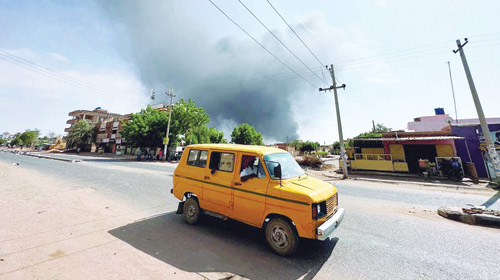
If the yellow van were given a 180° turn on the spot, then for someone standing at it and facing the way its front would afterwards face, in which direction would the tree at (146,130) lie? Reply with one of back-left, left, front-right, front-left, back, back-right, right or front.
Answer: front

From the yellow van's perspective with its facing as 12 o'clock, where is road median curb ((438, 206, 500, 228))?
The road median curb is roughly at 10 o'clock from the yellow van.

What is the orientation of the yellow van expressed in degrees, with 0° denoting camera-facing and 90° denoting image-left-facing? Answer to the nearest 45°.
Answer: approximately 315°

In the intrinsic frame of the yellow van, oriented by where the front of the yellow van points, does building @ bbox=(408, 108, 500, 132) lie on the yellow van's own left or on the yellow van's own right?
on the yellow van's own left

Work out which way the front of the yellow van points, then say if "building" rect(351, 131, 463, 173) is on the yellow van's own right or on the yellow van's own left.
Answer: on the yellow van's own left

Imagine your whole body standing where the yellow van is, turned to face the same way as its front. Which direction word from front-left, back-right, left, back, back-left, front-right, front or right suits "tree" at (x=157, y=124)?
back

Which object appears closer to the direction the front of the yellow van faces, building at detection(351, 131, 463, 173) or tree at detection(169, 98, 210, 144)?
the building
